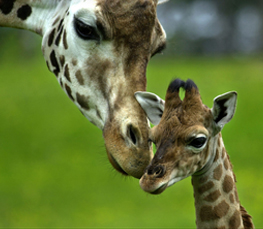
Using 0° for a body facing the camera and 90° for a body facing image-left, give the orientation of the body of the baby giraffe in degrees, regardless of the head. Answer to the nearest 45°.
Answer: approximately 45°
